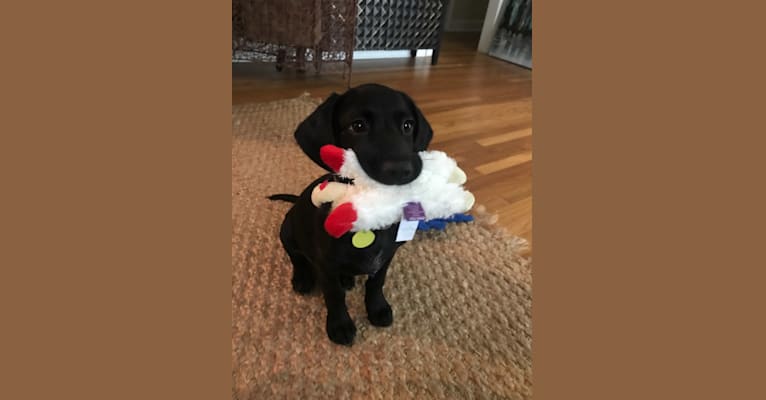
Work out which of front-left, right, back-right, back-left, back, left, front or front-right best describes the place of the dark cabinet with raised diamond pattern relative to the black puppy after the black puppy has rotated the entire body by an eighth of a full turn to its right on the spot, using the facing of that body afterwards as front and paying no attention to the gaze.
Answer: back

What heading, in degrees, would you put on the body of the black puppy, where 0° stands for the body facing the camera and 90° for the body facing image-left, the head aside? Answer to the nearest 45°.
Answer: approximately 315°
